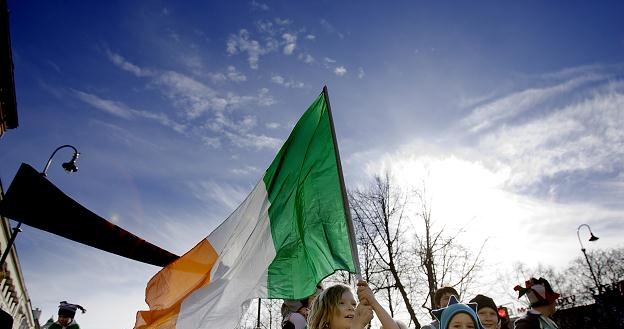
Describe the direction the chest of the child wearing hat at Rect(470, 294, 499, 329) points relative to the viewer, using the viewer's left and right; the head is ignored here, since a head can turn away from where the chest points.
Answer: facing the viewer

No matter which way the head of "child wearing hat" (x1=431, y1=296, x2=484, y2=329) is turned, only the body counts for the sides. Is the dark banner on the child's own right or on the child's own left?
on the child's own right

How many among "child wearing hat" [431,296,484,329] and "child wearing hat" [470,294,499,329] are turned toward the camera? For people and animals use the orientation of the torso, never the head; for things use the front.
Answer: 2

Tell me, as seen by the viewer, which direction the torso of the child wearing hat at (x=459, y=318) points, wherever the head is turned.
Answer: toward the camera

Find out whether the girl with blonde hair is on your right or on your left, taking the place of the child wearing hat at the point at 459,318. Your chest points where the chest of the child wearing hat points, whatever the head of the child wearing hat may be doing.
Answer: on your right
